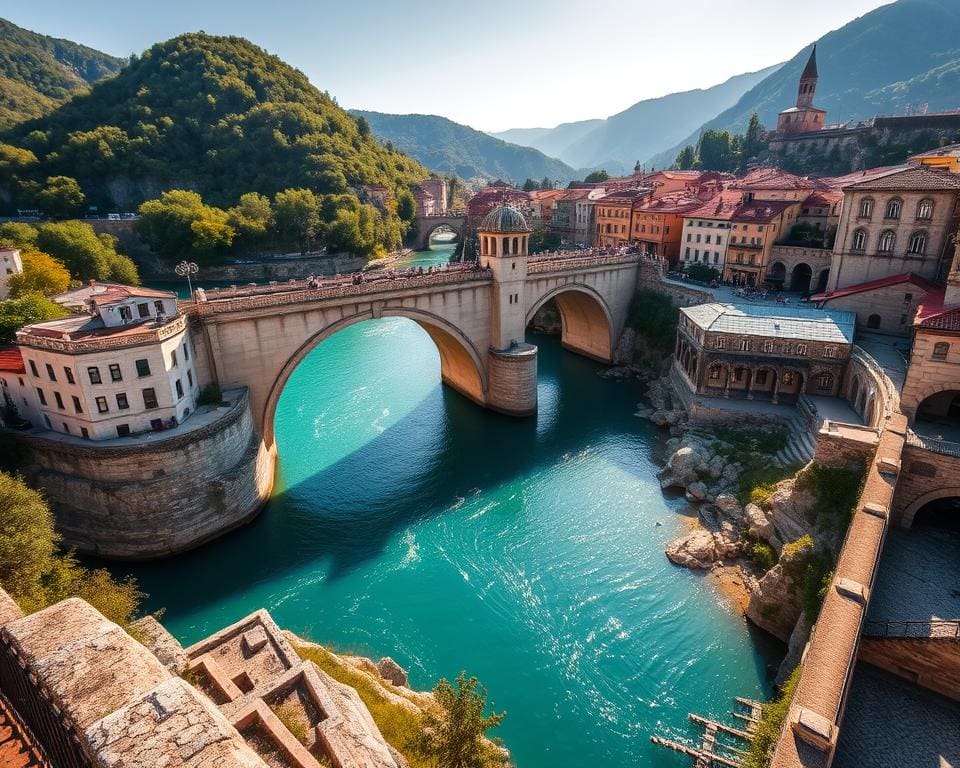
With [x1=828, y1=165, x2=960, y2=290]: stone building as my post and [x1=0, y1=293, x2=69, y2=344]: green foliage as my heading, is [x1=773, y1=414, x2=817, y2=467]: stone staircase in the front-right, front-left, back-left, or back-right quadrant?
front-left

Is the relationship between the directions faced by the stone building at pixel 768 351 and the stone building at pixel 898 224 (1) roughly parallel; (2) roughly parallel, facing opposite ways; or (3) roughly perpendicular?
roughly parallel

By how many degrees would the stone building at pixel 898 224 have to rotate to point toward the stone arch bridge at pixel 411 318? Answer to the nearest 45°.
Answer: approximately 45° to its right

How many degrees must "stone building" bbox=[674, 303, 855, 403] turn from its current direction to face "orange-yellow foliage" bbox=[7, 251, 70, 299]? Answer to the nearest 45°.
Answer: approximately 90° to its right

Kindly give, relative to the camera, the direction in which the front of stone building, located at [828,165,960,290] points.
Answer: facing the viewer

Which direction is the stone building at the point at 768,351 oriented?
toward the camera

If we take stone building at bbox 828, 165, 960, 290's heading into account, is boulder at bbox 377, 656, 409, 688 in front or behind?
in front

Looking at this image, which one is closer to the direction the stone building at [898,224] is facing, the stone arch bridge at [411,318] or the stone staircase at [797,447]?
the stone staircase

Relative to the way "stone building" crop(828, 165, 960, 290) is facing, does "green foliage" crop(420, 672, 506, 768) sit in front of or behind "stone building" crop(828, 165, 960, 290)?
in front

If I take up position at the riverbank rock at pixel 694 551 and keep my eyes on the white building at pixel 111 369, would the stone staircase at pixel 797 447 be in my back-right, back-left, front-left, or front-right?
back-right

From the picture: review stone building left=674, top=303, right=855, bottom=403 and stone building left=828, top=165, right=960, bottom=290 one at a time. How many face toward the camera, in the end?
2

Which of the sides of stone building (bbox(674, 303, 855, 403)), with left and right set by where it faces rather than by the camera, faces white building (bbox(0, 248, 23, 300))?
right
